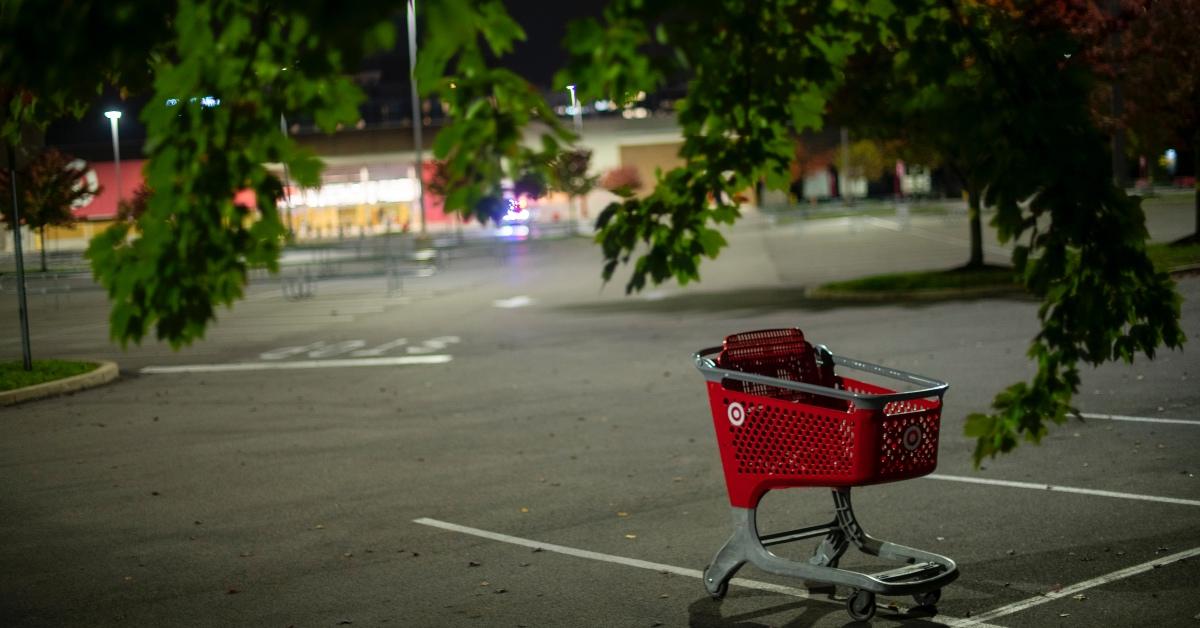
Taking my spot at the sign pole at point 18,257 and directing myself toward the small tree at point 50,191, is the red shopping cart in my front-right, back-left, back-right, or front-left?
back-right

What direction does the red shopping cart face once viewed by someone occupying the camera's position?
facing the viewer and to the right of the viewer

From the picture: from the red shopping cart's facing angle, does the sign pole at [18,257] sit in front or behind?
behind

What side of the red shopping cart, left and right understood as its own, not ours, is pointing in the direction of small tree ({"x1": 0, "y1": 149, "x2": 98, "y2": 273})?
back

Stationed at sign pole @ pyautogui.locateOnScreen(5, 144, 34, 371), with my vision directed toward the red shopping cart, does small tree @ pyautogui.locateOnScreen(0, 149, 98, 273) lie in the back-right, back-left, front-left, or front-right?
back-left
